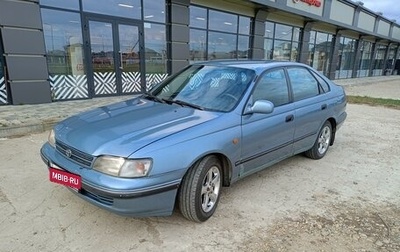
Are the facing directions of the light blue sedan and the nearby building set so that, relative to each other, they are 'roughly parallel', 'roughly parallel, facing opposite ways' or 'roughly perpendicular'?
roughly perpendicular

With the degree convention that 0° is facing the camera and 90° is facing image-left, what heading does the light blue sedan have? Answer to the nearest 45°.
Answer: approximately 45°

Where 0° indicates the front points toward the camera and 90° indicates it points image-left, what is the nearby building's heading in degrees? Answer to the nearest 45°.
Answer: approximately 315°
